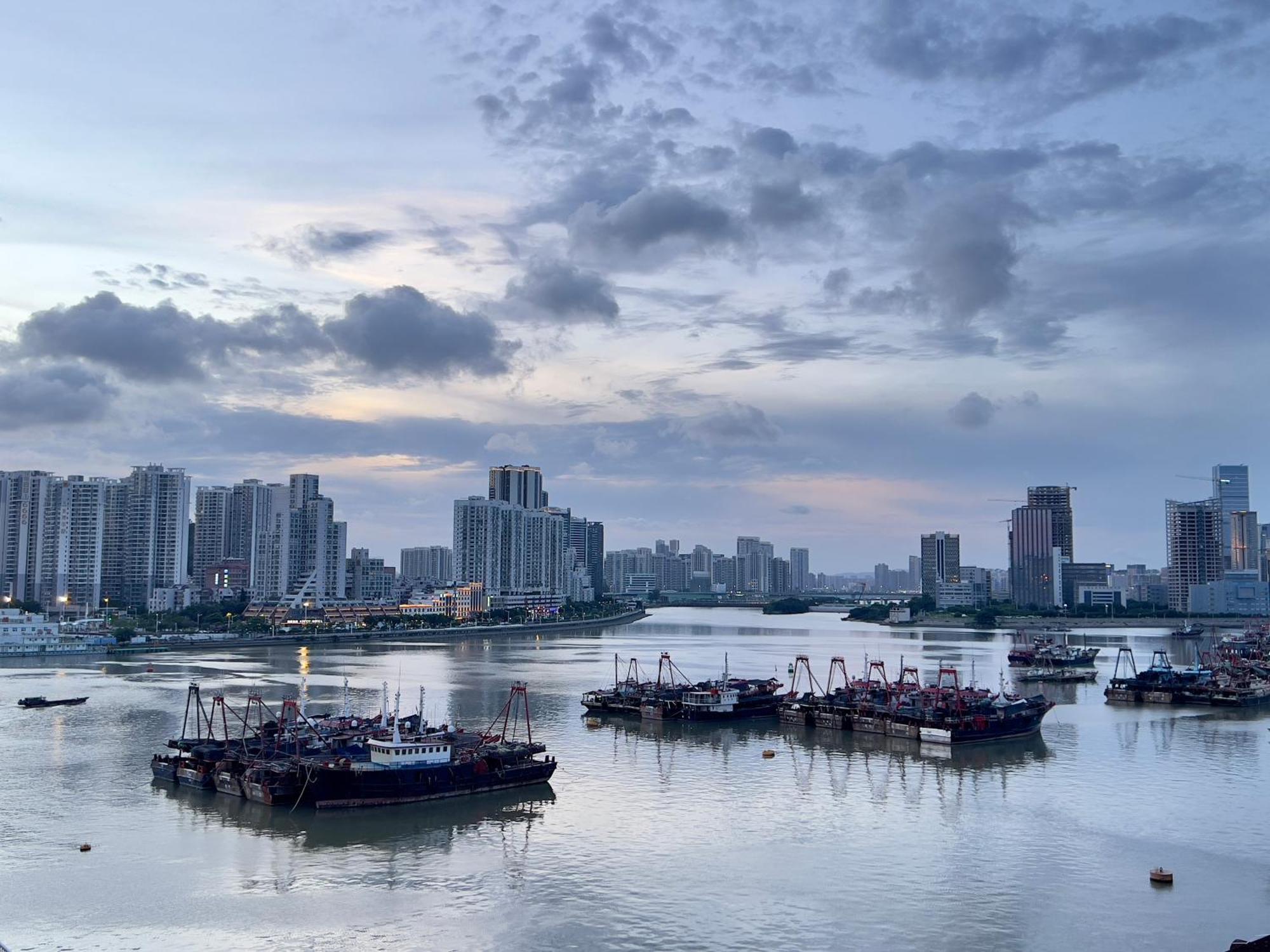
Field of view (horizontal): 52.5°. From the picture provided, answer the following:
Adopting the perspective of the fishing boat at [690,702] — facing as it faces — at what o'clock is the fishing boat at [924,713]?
the fishing boat at [924,713] is roughly at 1 o'clock from the fishing boat at [690,702].

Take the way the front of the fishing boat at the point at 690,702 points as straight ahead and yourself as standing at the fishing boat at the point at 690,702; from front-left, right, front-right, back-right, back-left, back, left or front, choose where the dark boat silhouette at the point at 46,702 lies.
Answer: back

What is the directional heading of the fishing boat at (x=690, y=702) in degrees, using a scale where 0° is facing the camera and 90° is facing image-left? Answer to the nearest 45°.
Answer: approximately 270°
